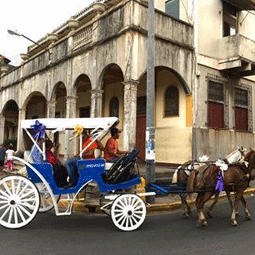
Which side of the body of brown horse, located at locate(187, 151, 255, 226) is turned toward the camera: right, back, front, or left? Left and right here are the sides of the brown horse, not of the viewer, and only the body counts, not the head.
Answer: right

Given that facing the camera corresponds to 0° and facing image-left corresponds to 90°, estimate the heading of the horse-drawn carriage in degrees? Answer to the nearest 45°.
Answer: approximately 270°

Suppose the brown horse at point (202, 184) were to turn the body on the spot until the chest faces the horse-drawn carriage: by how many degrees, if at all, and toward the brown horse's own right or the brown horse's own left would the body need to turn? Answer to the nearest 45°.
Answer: approximately 180°

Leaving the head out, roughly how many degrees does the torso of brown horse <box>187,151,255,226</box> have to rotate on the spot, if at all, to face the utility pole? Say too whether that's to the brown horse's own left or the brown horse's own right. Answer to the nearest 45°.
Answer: approximately 135° to the brown horse's own left

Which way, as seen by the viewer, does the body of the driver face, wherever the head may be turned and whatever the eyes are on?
to the viewer's right

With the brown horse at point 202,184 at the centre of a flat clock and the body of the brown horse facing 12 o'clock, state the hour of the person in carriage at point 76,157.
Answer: The person in carriage is roughly at 6 o'clock from the brown horse.

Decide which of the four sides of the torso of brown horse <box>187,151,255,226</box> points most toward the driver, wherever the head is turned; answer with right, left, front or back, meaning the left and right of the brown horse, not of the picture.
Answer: back

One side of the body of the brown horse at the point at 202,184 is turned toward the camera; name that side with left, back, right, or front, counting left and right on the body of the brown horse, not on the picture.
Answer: right

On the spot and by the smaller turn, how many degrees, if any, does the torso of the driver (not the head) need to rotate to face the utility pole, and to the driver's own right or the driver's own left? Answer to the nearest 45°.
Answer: approximately 45° to the driver's own left
